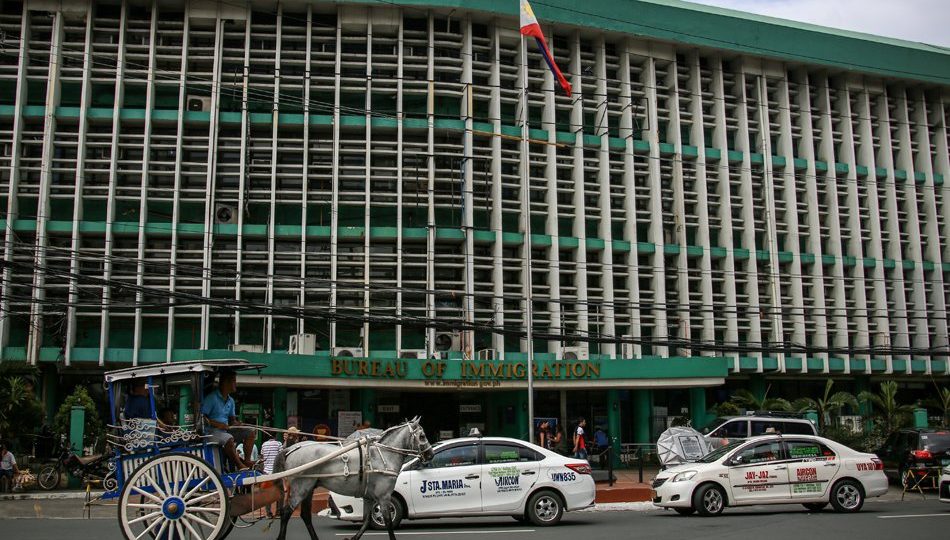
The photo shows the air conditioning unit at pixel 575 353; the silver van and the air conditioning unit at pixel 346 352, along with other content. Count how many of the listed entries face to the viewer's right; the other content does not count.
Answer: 0

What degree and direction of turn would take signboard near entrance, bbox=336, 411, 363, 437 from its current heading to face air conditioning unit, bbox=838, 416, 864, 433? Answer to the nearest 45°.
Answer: approximately 90° to its left

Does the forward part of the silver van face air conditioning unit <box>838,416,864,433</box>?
no

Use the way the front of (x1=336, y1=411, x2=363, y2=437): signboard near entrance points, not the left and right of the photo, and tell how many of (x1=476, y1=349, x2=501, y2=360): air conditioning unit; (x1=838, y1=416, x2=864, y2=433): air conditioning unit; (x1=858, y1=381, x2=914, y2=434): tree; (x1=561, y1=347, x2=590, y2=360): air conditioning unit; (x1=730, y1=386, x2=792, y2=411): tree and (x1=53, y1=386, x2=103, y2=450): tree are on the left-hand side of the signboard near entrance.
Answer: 5

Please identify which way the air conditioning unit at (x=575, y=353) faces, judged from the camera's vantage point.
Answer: facing the viewer

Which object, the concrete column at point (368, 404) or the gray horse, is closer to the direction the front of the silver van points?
the concrete column

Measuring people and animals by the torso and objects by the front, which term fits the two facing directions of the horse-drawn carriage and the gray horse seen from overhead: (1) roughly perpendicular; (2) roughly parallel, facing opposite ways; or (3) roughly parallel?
roughly parallel

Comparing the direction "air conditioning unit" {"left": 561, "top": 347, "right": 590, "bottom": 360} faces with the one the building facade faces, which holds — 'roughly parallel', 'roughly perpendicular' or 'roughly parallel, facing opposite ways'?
roughly parallel

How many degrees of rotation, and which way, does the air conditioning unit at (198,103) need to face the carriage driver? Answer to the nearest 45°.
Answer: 0° — it already faces them

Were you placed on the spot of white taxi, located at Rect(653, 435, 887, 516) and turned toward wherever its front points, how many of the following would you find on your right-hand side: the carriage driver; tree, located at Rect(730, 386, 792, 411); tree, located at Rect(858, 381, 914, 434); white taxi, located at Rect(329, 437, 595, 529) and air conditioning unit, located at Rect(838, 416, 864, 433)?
3

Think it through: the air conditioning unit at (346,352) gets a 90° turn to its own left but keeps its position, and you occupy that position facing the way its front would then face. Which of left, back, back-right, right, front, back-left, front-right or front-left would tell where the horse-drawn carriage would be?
right

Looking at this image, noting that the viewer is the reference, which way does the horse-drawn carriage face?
facing to the right of the viewer

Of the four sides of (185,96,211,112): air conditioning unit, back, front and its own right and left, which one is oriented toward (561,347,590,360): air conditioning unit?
left

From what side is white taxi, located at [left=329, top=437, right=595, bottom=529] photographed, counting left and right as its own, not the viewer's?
left

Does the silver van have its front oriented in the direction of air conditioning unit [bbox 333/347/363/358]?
yes

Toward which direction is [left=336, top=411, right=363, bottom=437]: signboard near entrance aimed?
toward the camera

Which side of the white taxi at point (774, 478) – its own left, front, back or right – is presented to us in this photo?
left

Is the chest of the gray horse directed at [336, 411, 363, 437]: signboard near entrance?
no

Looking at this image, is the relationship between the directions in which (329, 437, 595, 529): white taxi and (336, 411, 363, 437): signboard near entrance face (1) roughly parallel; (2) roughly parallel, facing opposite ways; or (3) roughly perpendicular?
roughly perpendicular
